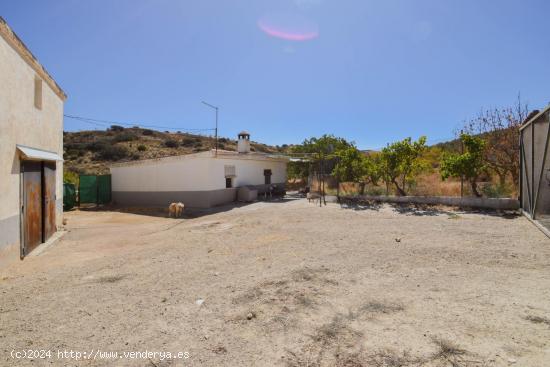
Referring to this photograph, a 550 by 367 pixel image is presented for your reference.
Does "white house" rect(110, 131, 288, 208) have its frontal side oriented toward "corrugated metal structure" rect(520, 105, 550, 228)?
yes

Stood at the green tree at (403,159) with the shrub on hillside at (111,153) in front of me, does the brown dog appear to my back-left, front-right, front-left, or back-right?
front-left

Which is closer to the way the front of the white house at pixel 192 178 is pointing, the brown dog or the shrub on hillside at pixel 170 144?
the brown dog

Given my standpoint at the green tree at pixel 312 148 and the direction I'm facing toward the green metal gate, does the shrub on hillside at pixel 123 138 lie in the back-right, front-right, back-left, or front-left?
front-right

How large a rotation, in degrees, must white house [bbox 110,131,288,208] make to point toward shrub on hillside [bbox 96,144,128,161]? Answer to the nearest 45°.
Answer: approximately 180°

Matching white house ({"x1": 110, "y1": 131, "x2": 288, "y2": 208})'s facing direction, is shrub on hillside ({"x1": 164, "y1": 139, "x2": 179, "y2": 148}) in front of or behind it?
behind

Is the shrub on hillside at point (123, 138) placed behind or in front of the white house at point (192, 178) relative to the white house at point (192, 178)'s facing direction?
behind

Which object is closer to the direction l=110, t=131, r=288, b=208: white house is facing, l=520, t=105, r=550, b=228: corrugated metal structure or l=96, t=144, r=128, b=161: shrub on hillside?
the corrugated metal structure

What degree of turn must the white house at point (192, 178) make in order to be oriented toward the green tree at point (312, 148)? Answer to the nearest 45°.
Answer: approximately 90° to its left

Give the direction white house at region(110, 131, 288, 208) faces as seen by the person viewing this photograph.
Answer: facing the viewer and to the right of the viewer

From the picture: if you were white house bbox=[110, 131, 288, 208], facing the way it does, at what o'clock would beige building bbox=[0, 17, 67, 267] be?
beige building bbox=[0, 17, 67, 267] is roughly at 2 o'clock from white house bbox=[110, 131, 288, 208].

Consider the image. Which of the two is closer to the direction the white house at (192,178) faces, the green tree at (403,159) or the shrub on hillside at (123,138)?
the green tree

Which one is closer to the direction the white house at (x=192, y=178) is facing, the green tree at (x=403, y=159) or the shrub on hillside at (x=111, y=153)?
the green tree
